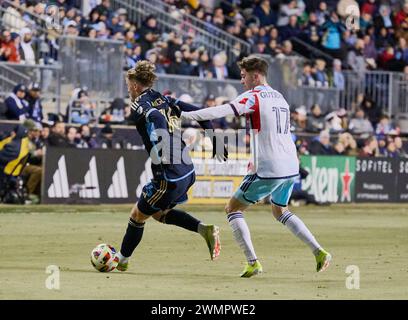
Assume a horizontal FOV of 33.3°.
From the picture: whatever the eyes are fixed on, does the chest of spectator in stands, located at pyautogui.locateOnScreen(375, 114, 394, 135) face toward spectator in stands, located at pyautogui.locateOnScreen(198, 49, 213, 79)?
no

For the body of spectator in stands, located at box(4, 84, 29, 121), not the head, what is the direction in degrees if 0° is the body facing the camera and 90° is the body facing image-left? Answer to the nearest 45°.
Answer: approximately 315°

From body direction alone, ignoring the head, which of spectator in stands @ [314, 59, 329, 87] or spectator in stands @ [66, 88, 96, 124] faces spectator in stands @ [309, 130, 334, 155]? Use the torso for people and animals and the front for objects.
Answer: spectator in stands @ [314, 59, 329, 87]

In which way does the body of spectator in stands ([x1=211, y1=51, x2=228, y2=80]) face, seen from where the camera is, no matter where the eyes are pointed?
toward the camera

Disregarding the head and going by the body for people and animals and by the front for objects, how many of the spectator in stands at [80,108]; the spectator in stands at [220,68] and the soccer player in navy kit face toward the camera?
2

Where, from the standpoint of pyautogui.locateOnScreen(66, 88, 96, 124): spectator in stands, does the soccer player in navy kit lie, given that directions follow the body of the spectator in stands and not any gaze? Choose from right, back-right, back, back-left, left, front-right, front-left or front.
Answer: front

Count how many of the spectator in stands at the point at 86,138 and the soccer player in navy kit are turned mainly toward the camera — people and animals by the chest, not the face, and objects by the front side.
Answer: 1

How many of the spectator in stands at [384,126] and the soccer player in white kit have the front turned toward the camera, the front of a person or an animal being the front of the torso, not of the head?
1

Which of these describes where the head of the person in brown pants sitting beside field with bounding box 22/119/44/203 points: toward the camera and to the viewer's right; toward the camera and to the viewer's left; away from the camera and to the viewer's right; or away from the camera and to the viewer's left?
toward the camera and to the viewer's right

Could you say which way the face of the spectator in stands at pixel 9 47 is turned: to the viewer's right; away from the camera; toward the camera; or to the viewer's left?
toward the camera

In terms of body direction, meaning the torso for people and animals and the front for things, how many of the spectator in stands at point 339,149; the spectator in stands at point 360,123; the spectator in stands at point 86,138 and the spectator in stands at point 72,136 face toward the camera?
4

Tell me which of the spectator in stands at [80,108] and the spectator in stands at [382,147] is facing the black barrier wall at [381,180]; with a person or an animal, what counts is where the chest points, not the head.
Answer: the spectator in stands at [382,147]

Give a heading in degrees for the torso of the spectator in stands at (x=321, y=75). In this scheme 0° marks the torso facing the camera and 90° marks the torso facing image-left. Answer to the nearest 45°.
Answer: approximately 0°

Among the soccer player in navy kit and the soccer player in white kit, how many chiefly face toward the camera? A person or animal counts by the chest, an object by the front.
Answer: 0

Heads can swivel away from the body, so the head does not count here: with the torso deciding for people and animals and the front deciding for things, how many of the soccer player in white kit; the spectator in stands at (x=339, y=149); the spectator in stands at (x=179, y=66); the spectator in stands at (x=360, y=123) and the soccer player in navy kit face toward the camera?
3

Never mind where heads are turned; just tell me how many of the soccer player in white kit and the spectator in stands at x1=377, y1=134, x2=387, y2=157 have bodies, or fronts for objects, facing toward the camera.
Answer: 1

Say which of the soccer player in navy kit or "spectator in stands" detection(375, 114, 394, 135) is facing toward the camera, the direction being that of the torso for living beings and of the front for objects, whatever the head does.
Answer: the spectator in stands

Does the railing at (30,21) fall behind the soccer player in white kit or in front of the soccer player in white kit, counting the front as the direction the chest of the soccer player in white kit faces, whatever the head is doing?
in front

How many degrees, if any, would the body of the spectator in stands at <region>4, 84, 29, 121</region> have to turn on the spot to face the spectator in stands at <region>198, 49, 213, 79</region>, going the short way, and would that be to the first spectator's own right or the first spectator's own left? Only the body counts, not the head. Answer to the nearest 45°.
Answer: approximately 90° to the first spectator's own left
